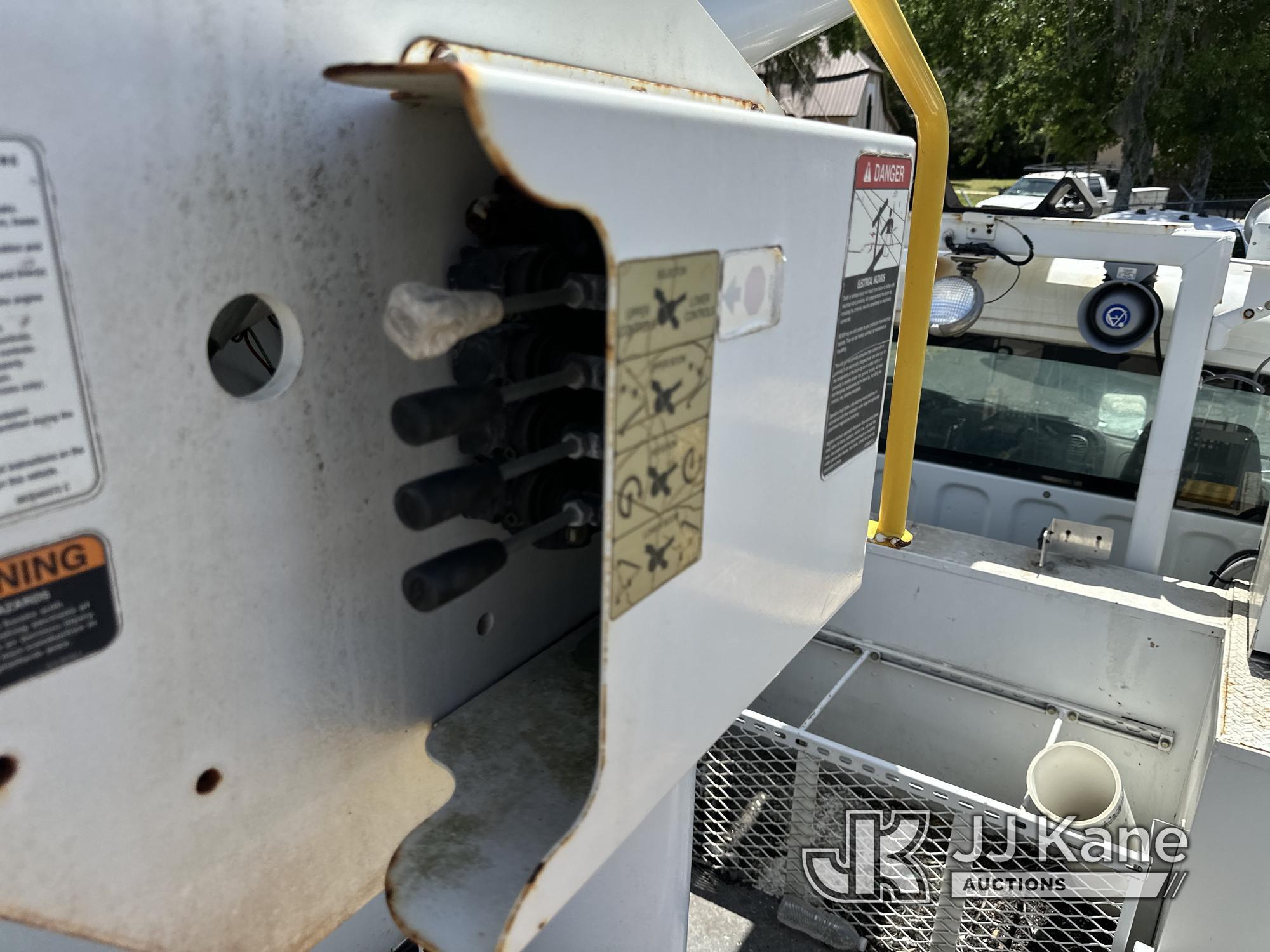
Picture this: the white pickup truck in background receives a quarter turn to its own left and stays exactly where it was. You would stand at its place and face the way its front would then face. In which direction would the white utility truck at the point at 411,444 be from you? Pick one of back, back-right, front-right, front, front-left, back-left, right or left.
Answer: front-right

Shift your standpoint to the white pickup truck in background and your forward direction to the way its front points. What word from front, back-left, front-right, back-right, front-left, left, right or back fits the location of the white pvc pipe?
front-left

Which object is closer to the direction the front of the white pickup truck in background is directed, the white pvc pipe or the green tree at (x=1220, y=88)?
the white pvc pipe

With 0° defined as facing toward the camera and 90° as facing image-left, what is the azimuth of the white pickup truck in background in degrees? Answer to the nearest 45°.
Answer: approximately 45°

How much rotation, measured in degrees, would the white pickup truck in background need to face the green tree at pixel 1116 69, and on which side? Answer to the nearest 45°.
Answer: approximately 135° to its right

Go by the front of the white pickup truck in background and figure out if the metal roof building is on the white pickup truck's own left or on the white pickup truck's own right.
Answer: on the white pickup truck's own right

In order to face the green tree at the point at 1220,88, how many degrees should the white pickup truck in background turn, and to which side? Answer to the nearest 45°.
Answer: approximately 180°
